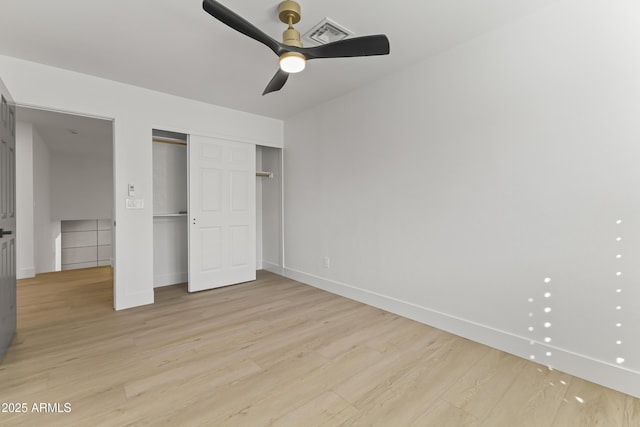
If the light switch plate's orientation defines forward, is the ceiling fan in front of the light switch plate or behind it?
in front

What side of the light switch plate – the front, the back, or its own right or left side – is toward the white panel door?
left

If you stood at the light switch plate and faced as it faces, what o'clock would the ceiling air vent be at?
The ceiling air vent is roughly at 11 o'clock from the light switch plate.

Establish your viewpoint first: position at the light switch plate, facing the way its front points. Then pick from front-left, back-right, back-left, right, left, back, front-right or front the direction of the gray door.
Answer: front-right

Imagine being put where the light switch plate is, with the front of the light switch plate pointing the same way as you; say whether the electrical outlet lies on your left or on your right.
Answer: on your left

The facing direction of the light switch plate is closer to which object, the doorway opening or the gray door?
the gray door

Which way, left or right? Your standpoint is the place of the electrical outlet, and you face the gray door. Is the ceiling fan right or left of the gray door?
left

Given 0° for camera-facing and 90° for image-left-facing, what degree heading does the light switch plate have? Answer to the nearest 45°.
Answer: approximately 0°

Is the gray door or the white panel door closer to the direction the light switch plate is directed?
the gray door

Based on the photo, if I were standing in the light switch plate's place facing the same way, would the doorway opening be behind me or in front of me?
behind

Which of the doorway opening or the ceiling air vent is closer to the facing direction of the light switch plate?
the ceiling air vent
